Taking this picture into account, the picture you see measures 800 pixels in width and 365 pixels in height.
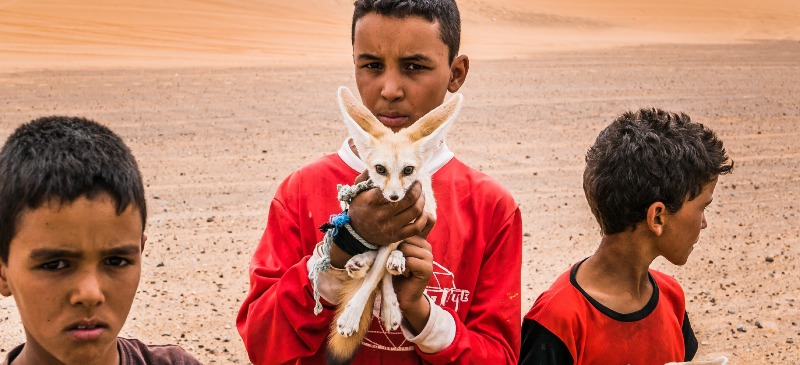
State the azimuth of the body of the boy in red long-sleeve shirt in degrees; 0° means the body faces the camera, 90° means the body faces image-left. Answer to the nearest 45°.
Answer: approximately 0°

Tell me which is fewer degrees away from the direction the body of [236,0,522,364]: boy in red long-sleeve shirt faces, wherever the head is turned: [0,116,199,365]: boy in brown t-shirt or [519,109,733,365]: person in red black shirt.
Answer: the boy in brown t-shirt

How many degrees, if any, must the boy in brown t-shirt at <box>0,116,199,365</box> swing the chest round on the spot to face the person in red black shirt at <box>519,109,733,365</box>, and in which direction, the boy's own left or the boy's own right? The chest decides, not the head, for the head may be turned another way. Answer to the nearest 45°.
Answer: approximately 90° to the boy's own left

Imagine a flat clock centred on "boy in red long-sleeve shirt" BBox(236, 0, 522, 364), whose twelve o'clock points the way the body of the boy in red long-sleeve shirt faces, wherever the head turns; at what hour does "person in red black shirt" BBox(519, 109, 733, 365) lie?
The person in red black shirt is roughly at 8 o'clock from the boy in red long-sleeve shirt.

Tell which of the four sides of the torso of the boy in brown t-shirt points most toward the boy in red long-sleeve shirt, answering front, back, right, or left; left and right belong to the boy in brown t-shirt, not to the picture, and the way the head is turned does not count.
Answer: left

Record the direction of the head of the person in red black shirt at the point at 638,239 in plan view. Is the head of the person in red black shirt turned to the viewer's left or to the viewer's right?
to the viewer's right

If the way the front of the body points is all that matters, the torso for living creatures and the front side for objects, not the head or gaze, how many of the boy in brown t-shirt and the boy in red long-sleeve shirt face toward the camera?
2

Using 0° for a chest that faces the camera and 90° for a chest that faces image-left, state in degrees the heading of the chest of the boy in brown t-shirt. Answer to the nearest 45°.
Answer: approximately 0°
